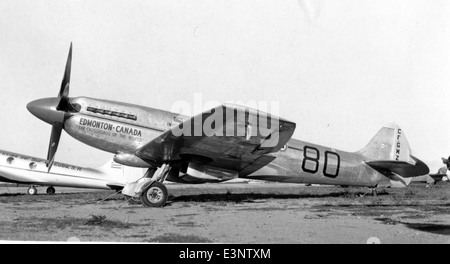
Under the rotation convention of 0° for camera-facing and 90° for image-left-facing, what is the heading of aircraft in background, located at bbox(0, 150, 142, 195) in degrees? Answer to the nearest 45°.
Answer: approximately 90°

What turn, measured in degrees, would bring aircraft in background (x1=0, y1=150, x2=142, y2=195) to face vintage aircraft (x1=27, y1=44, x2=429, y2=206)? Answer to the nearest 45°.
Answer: approximately 90° to its left
